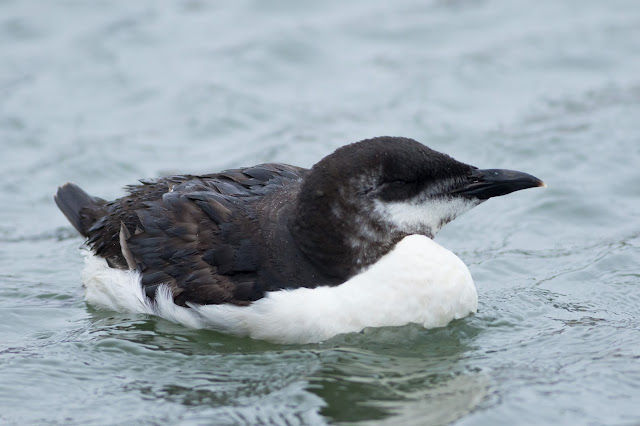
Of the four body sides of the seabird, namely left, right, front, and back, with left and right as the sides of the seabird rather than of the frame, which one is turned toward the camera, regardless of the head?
right
